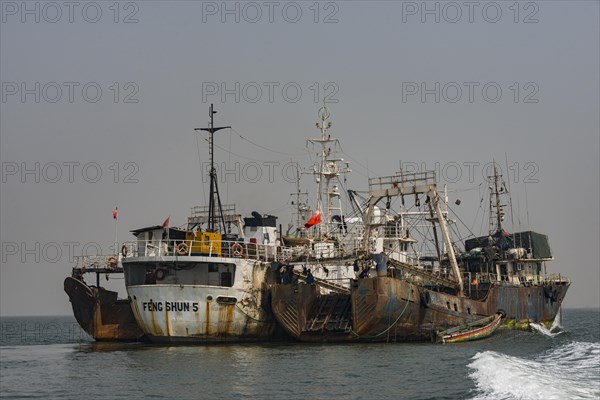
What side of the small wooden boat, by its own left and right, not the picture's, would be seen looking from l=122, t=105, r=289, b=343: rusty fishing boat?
back

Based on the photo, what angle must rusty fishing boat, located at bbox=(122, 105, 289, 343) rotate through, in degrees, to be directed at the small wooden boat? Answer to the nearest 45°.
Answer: approximately 45° to its right

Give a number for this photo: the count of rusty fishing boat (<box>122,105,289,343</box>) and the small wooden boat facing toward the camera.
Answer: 0

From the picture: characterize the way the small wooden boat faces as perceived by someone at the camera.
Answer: facing away from the viewer and to the right of the viewer

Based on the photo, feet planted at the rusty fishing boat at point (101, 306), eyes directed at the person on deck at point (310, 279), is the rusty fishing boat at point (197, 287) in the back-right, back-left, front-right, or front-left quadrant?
front-right

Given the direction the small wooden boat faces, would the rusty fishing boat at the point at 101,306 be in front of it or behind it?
behind

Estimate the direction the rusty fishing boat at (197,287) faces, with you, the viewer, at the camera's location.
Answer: facing away from the viewer and to the right of the viewer

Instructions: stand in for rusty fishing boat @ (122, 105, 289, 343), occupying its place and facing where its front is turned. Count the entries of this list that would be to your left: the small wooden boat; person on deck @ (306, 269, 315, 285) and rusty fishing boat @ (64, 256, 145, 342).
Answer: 1

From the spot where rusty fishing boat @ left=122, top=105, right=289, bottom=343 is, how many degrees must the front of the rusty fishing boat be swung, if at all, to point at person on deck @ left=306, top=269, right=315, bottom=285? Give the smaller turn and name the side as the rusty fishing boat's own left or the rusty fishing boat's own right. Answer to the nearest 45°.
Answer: approximately 45° to the rusty fishing boat's own right

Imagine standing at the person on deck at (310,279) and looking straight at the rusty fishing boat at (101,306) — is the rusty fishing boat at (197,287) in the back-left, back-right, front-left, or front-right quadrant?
front-left

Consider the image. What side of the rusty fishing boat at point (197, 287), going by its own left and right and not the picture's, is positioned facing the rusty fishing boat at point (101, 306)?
left

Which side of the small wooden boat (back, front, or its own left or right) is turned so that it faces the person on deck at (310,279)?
back
